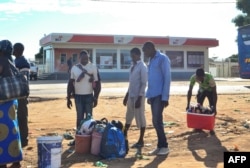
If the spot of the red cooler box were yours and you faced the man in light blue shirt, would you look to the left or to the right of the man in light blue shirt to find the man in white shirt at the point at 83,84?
right

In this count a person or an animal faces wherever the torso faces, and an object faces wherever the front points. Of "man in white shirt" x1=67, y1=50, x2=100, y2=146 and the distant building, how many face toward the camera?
2

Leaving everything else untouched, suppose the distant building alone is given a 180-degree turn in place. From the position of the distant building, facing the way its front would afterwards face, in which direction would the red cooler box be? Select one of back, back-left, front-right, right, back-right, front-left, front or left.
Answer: back

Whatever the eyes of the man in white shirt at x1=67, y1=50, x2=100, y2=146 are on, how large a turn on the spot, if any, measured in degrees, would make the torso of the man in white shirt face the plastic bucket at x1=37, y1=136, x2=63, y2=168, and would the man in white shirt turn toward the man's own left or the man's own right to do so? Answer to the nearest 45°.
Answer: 0° — they already face it

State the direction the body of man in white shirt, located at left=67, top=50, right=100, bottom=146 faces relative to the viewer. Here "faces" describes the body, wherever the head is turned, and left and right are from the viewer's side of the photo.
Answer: facing the viewer

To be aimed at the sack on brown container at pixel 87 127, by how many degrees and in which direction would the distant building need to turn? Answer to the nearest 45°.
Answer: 0° — it already faces it

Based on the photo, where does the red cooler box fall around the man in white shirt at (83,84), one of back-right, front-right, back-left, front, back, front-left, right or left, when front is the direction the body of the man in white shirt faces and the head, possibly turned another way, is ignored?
left

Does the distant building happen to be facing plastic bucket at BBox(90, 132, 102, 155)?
yes

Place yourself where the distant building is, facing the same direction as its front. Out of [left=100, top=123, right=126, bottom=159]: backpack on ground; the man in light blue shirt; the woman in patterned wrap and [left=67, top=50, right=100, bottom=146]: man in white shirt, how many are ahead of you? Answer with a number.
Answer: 4

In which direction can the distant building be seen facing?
toward the camera

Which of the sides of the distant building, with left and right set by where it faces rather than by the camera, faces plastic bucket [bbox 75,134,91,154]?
front

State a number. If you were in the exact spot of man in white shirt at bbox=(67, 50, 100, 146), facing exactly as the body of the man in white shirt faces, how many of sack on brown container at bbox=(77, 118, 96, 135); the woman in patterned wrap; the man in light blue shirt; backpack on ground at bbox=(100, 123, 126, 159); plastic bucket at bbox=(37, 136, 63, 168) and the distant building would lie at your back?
1

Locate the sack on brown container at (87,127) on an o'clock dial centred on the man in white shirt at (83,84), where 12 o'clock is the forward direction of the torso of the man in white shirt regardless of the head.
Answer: The sack on brown container is roughly at 12 o'clock from the man in white shirt.

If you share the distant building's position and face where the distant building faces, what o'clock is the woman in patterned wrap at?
The woman in patterned wrap is roughly at 12 o'clock from the distant building.

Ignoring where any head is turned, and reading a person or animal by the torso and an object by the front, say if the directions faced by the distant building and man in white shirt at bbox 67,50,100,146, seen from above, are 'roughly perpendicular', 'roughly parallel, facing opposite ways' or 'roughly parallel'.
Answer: roughly parallel

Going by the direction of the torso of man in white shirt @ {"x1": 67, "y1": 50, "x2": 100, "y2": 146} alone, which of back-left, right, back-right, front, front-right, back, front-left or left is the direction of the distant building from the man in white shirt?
back
